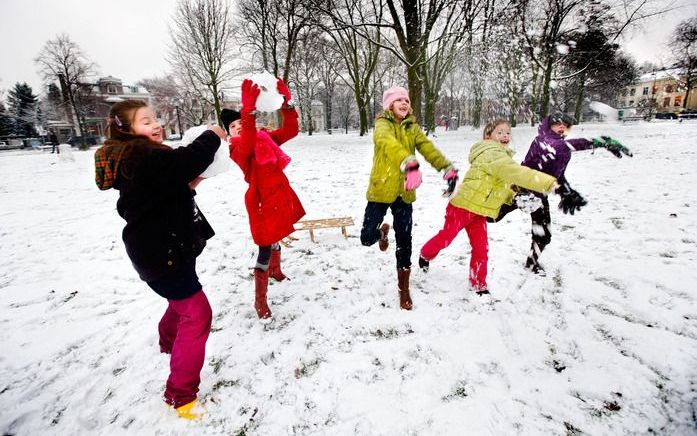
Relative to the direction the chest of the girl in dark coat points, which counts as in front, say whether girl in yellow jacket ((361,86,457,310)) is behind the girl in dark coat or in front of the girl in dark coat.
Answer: in front

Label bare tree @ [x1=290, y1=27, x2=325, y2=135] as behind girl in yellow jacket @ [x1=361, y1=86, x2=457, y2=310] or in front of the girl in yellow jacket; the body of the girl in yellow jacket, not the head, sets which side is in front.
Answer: behind

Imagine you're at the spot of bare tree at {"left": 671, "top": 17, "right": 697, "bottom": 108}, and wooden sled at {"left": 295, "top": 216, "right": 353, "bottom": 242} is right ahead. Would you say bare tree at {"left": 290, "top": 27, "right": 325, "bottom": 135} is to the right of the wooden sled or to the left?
right

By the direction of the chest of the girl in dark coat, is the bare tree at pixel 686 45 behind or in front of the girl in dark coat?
in front

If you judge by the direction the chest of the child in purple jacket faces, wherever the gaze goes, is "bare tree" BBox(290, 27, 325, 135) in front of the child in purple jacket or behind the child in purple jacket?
behind

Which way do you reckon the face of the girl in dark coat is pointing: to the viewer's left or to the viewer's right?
to the viewer's right

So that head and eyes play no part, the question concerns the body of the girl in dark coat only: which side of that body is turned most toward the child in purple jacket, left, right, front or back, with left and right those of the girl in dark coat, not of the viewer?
front

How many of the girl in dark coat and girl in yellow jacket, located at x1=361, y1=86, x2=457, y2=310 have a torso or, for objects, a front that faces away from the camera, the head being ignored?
0

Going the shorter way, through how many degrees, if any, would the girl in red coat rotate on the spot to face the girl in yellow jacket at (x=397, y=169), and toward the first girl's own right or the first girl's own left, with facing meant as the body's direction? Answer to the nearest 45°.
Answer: approximately 45° to the first girl's own left

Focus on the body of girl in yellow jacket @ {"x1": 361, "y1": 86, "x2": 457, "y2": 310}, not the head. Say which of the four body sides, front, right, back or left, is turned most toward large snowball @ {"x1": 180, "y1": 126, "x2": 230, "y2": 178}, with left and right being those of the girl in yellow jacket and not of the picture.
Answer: right

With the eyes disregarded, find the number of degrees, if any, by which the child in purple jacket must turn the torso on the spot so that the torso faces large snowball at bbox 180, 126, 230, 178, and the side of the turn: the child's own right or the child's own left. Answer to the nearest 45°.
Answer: approximately 90° to the child's own right

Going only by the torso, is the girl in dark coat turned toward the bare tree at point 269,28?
no

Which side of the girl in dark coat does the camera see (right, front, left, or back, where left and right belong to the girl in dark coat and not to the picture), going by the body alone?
right

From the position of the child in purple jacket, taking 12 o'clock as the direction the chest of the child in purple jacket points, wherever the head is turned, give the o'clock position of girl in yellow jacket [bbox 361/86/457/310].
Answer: The girl in yellow jacket is roughly at 3 o'clock from the child in purple jacket.

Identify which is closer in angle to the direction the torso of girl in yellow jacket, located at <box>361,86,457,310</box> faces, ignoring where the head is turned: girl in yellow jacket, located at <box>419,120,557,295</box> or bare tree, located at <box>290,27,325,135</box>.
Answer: the girl in yellow jacket
